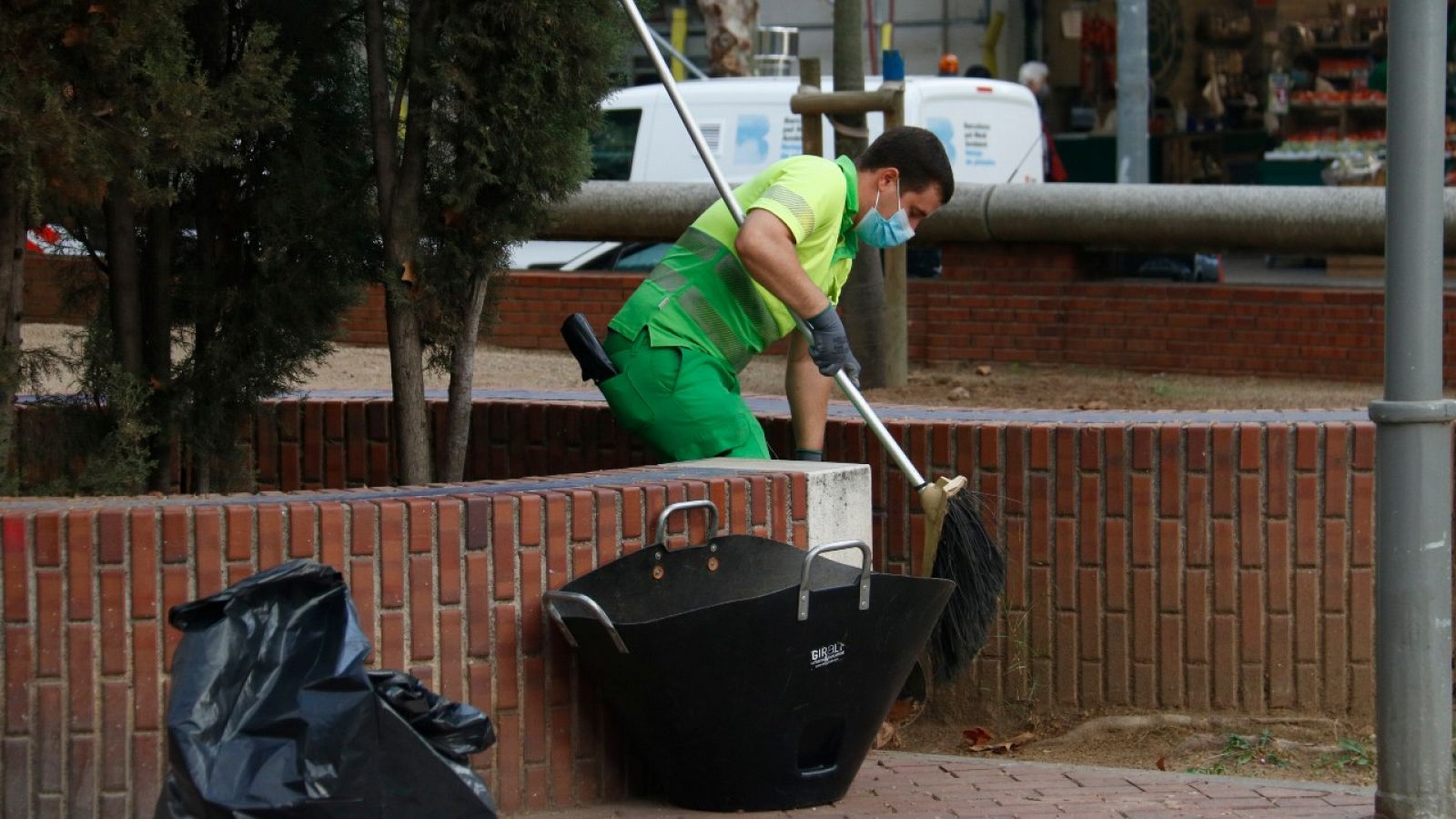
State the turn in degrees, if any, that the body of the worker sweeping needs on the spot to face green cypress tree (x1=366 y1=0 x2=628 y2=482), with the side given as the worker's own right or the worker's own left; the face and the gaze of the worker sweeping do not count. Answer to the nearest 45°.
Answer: approximately 180°

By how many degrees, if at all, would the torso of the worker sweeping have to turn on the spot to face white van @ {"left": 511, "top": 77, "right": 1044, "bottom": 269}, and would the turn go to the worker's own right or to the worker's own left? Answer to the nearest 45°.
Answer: approximately 90° to the worker's own left

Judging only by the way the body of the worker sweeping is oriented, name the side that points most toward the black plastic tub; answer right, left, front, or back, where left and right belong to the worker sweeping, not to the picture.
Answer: right

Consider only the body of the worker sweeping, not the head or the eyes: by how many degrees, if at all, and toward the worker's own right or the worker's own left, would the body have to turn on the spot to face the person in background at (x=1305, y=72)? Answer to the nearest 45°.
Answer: approximately 90° to the worker's own left

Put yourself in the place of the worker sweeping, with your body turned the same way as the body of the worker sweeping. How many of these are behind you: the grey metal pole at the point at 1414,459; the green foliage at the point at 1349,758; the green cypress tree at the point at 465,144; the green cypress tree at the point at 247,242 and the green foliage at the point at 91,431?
3

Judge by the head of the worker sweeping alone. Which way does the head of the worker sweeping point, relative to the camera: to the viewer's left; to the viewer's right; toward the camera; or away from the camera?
to the viewer's right

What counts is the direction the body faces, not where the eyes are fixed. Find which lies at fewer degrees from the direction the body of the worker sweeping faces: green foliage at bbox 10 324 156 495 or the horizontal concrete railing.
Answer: the horizontal concrete railing

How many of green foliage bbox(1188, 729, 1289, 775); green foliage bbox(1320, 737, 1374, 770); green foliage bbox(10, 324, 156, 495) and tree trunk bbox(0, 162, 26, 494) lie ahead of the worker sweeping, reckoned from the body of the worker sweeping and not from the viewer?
2

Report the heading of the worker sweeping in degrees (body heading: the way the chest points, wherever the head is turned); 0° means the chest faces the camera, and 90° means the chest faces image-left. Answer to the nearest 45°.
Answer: approximately 270°

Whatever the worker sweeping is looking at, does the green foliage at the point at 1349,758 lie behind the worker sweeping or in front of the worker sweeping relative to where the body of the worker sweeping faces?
in front

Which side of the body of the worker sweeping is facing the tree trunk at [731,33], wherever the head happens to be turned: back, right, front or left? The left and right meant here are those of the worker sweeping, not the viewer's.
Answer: left

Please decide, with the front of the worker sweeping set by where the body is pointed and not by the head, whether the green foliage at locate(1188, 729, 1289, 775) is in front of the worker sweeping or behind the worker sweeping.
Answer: in front

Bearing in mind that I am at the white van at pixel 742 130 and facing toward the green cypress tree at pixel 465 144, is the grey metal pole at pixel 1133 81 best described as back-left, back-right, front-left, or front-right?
back-left
